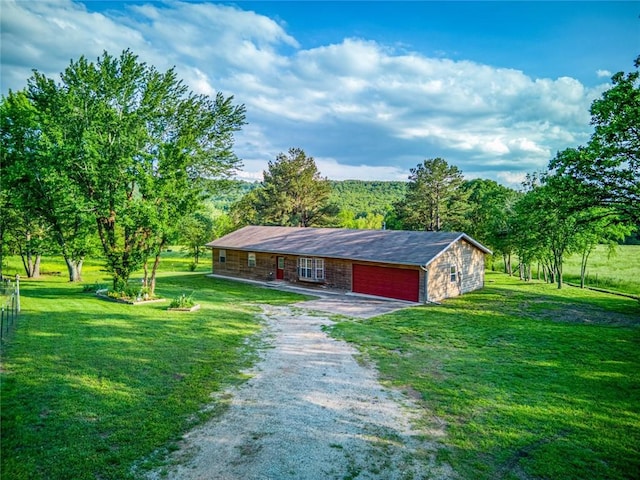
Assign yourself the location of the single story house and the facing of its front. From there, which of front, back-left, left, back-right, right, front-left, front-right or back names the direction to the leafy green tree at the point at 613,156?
left

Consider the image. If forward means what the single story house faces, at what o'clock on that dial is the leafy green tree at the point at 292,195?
The leafy green tree is roughly at 4 o'clock from the single story house.

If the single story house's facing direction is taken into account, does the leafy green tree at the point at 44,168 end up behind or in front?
in front

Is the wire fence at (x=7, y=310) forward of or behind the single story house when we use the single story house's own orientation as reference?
forward

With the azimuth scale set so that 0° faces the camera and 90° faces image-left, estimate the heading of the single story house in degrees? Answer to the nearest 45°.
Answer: approximately 45°

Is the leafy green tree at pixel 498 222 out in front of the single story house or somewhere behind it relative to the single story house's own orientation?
behind

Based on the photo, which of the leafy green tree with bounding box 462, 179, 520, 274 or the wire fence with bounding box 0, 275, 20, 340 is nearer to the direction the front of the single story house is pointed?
the wire fence

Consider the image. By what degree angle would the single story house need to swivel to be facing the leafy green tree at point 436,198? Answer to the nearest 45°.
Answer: approximately 135° to its right
